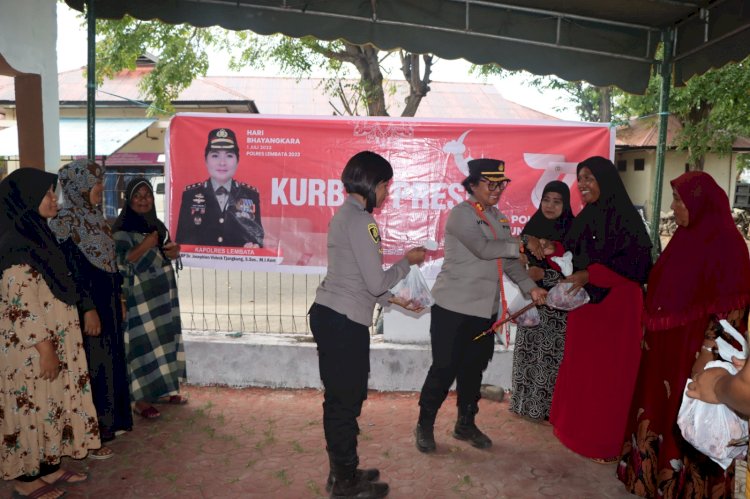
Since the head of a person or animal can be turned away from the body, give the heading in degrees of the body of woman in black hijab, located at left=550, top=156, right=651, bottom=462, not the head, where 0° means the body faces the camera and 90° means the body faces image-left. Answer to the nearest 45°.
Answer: approximately 90°

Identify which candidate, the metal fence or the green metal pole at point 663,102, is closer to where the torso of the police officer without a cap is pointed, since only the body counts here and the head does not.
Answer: the green metal pole

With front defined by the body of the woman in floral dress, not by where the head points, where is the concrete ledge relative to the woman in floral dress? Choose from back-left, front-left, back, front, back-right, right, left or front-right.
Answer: front-left

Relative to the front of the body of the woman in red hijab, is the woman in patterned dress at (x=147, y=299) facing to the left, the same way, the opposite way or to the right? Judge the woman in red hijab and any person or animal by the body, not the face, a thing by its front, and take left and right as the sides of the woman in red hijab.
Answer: the opposite way

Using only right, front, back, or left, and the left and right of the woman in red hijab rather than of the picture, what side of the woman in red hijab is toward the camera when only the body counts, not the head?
left

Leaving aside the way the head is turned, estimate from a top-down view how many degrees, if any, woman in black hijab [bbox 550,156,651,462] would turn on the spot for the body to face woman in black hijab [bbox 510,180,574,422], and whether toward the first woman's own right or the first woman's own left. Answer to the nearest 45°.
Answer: approximately 45° to the first woman's own right

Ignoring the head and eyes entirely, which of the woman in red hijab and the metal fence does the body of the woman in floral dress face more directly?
the woman in red hijab

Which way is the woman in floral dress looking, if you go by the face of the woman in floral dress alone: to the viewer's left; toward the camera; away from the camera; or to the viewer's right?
to the viewer's right

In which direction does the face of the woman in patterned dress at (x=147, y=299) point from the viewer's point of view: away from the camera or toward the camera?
toward the camera

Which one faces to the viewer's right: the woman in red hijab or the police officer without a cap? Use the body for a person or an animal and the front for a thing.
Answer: the police officer without a cap

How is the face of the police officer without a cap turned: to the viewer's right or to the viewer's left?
to the viewer's right

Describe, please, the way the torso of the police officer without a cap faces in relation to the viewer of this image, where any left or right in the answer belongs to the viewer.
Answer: facing to the right of the viewer

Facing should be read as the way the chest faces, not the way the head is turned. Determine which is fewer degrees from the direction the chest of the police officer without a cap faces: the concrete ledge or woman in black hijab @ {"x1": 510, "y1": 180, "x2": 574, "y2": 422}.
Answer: the woman in black hijab

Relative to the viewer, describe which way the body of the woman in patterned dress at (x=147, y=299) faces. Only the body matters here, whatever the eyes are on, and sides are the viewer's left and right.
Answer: facing the viewer and to the right of the viewer

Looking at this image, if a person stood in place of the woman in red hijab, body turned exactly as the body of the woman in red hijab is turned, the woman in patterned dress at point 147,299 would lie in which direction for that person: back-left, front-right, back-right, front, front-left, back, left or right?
front

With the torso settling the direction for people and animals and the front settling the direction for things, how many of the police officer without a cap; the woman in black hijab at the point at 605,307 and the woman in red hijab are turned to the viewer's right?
1

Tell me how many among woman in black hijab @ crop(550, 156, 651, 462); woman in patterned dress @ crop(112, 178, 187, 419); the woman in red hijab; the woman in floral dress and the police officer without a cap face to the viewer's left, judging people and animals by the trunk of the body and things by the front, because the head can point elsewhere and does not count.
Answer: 2
